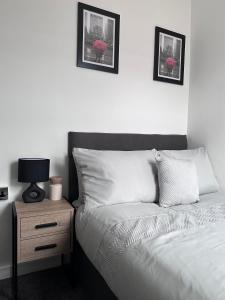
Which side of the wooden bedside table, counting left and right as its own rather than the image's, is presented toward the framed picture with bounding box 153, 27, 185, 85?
left

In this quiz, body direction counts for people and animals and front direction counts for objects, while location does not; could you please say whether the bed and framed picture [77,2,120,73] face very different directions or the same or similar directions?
same or similar directions

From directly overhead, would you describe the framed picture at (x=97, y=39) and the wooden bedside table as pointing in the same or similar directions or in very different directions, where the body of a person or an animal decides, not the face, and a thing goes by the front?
same or similar directions

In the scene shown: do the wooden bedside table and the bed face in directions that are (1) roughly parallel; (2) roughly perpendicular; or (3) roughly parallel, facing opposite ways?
roughly parallel

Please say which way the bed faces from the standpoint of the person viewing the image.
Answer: facing the viewer and to the right of the viewer

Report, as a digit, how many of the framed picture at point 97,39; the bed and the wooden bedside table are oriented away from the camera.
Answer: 0

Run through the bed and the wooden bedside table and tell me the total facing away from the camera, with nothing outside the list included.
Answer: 0
